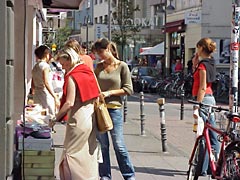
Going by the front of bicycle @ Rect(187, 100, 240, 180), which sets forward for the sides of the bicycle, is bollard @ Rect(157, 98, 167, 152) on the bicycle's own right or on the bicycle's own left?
on the bicycle's own right

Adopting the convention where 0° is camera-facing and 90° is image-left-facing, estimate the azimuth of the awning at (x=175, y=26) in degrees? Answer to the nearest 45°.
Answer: approximately 45°

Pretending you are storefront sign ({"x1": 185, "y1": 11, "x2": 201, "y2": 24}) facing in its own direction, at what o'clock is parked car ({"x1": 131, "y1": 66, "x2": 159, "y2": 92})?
The parked car is roughly at 1 o'clock from the storefront sign.

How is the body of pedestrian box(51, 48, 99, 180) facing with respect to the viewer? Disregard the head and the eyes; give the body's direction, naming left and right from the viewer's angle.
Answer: facing to the left of the viewer
